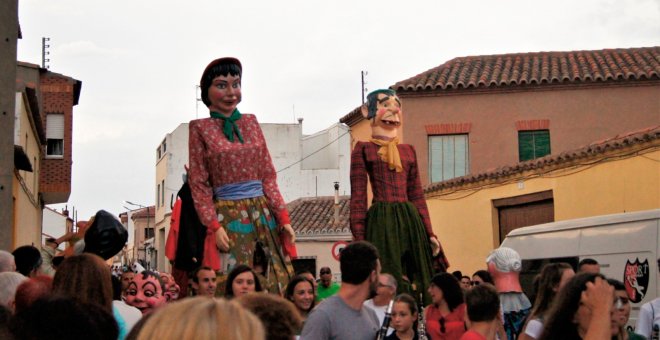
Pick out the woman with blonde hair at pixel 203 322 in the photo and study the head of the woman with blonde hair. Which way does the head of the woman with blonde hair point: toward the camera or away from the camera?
away from the camera

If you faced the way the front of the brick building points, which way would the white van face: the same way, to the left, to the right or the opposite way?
to the left

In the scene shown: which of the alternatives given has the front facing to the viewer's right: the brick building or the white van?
the brick building

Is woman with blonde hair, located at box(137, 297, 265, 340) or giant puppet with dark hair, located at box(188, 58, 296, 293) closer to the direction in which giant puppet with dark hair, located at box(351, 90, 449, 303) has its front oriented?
the woman with blonde hair

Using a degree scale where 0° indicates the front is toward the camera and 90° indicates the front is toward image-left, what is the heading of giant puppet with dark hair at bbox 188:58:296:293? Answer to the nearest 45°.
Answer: approximately 315°

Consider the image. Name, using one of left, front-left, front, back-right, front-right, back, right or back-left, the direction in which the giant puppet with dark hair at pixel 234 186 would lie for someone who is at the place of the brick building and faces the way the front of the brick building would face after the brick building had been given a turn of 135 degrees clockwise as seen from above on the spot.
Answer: front-left

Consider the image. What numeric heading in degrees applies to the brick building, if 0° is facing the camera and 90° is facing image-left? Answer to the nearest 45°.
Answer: approximately 270°

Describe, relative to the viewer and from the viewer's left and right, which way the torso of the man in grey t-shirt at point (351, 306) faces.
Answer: facing away from the viewer and to the right of the viewer

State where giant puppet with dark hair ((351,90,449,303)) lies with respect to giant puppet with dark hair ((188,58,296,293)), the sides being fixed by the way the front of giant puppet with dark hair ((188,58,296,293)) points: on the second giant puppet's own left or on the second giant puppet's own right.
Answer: on the second giant puppet's own left

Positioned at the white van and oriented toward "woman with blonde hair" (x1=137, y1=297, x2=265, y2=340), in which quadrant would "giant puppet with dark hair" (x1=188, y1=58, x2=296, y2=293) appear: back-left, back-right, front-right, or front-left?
front-right

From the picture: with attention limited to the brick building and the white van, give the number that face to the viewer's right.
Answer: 1

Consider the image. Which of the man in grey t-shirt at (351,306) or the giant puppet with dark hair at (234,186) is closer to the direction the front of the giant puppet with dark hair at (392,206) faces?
the man in grey t-shirt

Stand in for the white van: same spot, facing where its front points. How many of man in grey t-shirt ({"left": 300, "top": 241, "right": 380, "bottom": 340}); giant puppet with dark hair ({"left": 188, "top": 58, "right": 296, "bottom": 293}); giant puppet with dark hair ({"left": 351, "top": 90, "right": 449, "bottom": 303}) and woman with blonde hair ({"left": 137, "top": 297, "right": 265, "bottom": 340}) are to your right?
0

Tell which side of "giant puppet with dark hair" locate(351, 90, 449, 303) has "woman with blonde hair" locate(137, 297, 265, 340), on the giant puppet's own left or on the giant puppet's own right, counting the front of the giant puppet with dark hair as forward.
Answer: on the giant puppet's own right

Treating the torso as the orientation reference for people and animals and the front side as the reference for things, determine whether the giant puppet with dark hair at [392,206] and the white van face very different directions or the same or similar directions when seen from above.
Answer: very different directions

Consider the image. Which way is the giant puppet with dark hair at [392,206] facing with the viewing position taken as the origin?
facing the viewer and to the right of the viewer
